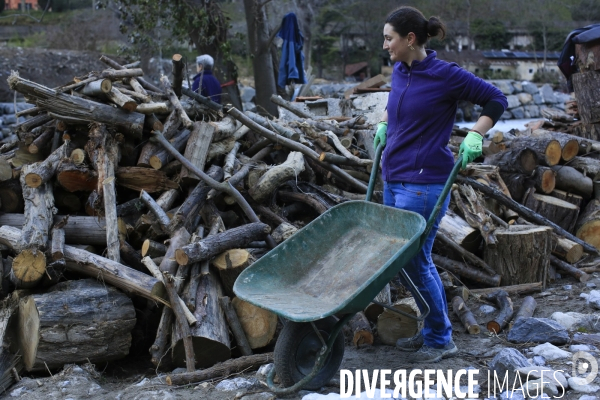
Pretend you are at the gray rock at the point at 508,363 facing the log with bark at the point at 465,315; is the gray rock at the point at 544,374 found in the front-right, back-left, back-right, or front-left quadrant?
back-right

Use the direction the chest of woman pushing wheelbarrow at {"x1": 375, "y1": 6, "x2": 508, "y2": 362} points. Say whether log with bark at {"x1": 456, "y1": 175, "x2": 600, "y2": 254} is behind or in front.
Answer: behind

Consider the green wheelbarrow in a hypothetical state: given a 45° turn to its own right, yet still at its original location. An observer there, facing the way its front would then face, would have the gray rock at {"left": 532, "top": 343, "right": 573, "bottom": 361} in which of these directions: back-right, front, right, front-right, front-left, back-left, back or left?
back

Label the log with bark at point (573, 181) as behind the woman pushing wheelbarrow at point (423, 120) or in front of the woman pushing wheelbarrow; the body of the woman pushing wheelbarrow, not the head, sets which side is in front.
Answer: behind

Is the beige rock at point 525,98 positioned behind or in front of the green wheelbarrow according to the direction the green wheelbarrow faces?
behind

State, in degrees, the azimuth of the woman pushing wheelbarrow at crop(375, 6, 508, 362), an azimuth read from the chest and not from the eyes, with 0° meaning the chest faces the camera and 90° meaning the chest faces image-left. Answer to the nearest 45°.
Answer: approximately 45°

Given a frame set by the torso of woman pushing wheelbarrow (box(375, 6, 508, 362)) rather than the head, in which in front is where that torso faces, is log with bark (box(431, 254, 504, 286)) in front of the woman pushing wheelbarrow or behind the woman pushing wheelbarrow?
behind

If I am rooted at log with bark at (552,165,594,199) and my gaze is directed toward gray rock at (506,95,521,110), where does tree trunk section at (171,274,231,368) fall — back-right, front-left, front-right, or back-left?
back-left

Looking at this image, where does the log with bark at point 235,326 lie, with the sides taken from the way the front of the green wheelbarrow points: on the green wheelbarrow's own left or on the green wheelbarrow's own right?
on the green wheelbarrow's own right
